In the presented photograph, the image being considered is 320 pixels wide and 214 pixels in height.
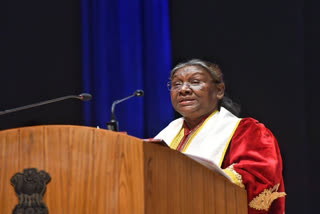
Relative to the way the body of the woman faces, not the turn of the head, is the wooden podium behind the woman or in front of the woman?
in front

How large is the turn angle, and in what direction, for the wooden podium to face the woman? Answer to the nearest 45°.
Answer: approximately 180°

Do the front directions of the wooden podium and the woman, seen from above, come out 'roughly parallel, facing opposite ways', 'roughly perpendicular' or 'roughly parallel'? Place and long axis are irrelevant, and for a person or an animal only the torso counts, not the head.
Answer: roughly parallel

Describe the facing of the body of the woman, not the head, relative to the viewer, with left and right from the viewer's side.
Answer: facing the viewer and to the left of the viewer

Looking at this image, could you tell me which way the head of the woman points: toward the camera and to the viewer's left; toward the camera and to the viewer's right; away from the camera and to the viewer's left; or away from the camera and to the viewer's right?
toward the camera and to the viewer's left

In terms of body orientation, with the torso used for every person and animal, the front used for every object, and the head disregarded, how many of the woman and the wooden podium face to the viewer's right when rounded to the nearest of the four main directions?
0
